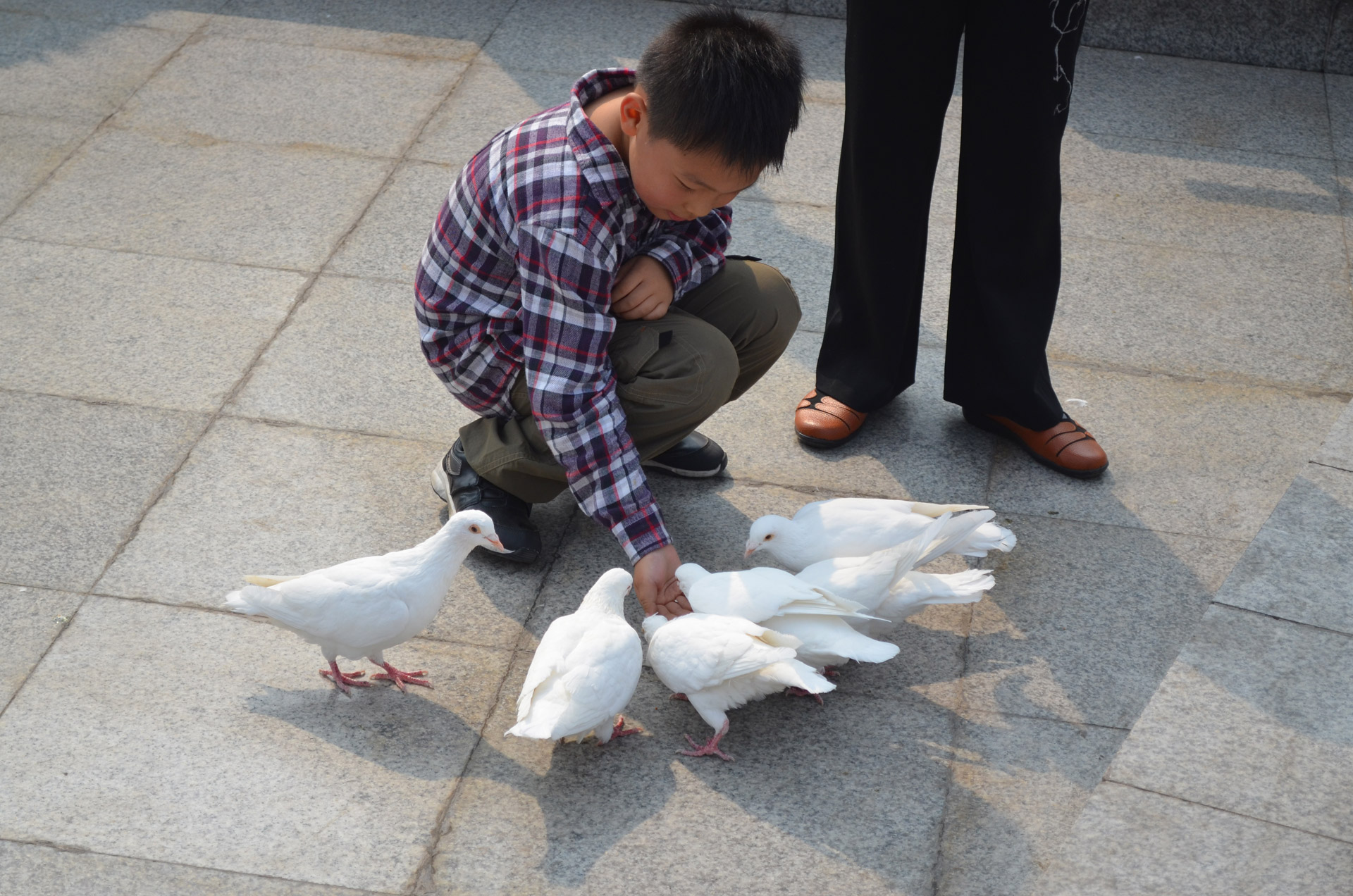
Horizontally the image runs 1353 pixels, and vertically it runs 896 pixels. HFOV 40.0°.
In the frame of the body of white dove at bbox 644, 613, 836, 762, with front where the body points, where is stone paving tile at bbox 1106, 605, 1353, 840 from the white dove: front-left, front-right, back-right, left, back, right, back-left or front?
back

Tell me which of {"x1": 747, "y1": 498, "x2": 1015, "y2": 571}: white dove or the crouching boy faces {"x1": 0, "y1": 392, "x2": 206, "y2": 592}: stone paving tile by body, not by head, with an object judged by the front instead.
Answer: the white dove

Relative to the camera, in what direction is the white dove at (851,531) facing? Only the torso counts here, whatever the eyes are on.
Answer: to the viewer's left

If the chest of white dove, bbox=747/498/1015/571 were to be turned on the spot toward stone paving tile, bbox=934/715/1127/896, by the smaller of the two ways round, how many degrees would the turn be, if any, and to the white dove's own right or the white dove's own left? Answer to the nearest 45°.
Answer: approximately 135° to the white dove's own left

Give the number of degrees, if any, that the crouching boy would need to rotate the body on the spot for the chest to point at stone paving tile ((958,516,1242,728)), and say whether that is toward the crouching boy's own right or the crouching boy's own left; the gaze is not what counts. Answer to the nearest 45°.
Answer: approximately 45° to the crouching boy's own left

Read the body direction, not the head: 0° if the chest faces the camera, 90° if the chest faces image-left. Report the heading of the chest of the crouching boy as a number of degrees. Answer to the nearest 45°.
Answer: approximately 315°

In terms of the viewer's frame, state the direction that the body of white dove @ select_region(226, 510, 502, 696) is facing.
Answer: to the viewer's right

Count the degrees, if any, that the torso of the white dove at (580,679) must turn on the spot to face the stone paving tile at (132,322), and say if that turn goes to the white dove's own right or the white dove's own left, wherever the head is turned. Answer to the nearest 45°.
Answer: approximately 90° to the white dove's own left

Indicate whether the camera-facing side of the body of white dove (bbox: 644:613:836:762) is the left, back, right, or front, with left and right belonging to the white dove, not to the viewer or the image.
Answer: left

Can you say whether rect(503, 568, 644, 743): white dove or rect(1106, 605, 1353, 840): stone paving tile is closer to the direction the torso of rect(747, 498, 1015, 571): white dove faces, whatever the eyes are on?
the white dove

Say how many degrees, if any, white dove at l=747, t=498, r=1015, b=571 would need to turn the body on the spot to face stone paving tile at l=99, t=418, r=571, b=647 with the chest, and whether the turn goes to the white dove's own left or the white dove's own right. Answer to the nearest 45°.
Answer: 0° — it already faces it

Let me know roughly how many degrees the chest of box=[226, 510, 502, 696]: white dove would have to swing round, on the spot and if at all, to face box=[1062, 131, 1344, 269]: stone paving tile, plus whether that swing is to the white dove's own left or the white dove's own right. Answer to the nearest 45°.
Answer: approximately 45° to the white dove's own left

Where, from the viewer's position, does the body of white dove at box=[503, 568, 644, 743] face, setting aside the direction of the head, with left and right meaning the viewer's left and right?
facing away from the viewer and to the right of the viewer

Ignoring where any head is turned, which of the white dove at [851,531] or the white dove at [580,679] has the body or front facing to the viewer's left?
the white dove at [851,531]
